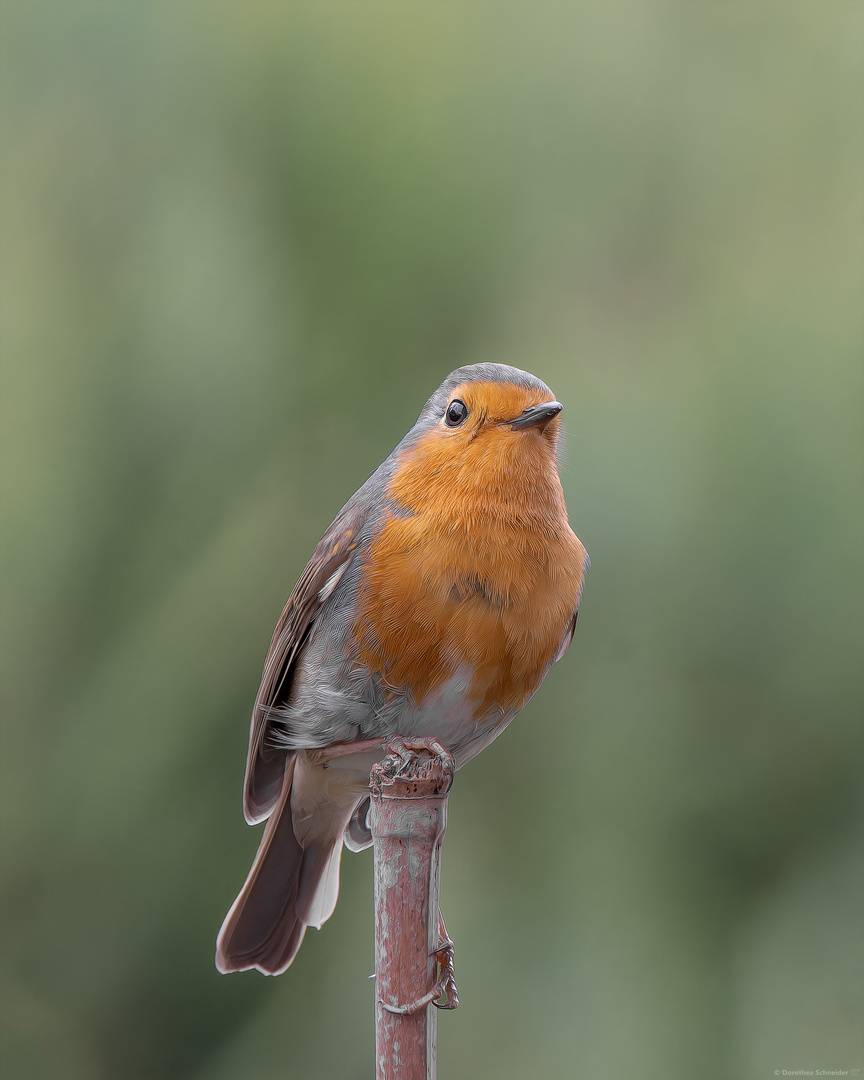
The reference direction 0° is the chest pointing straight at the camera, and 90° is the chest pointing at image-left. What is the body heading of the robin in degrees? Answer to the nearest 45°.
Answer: approximately 315°
